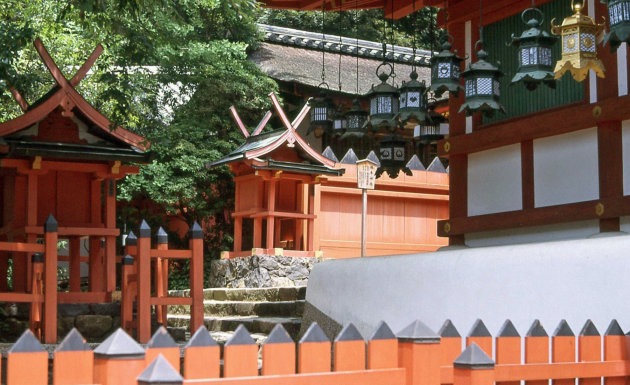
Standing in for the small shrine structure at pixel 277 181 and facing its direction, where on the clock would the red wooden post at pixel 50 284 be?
The red wooden post is roughly at 2 o'clock from the small shrine structure.

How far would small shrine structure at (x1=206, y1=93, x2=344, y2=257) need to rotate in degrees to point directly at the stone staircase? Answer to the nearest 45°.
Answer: approximately 45° to its right

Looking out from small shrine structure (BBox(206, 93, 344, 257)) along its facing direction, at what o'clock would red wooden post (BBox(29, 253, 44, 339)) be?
The red wooden post is roughly at 2 o'clock from the small shrine structure.

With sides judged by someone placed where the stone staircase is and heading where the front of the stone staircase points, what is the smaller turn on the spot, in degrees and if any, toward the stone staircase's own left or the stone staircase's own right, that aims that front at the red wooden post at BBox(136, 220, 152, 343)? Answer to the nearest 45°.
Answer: approximately 45° to the stone staircase's own right

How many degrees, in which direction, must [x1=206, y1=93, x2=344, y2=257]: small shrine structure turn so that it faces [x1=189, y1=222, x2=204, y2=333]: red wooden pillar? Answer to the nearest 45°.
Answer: approximately 45° to its right

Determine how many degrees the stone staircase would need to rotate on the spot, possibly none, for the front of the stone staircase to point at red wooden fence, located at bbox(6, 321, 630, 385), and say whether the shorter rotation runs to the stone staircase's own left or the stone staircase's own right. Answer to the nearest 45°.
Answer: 0° — it already faces it

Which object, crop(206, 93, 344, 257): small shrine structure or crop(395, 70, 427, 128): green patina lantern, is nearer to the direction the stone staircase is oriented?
the green patina lantern

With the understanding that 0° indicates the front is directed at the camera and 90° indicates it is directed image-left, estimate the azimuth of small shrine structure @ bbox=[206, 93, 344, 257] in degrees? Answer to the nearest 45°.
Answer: approximately 315°

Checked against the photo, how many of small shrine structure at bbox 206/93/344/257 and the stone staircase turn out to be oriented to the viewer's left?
0

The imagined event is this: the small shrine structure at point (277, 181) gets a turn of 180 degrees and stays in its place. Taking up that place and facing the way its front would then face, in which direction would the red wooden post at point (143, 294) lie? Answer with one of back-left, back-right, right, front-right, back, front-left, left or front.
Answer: back-left

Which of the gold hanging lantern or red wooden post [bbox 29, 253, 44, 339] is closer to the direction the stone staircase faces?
the gold hanging lantern
